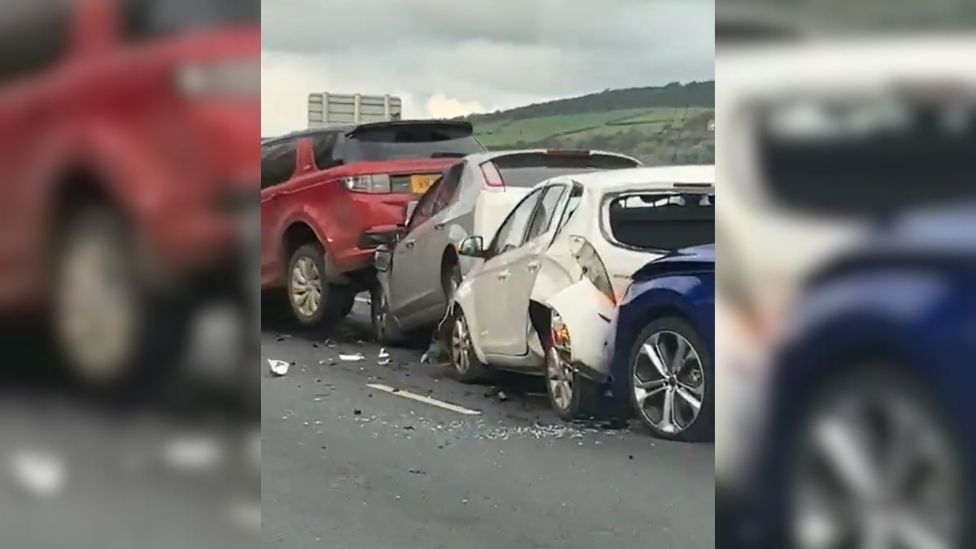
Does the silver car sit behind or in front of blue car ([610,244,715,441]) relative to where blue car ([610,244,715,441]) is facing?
in front

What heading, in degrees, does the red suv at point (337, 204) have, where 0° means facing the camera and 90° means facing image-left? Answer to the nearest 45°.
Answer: approximately 135°

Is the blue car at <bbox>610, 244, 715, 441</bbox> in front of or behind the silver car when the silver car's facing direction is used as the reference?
behind

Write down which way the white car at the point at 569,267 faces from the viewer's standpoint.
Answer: facing away from the viewer and to the left of the viewer

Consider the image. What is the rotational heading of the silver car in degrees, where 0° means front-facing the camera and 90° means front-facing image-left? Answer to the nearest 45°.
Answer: approximately 135°

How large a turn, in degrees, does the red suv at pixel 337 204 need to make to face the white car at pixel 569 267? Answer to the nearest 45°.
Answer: approximately 180°
